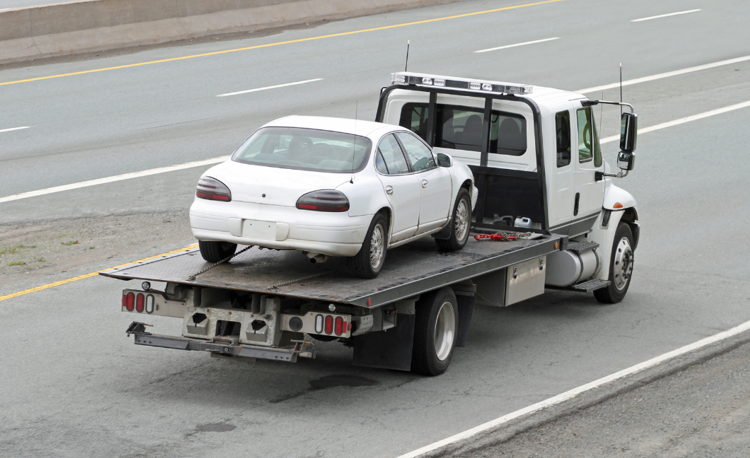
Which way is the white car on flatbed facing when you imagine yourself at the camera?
facing away from the viewer and to the right of the viewer

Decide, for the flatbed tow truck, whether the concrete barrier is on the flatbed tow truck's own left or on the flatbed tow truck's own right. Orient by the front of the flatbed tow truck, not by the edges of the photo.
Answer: on the flatbed tow truck's own left

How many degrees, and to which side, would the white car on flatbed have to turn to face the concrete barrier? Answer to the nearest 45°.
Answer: approximately 45° to its left

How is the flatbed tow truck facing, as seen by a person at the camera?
facing away from the viewer and to the right of the viewer
